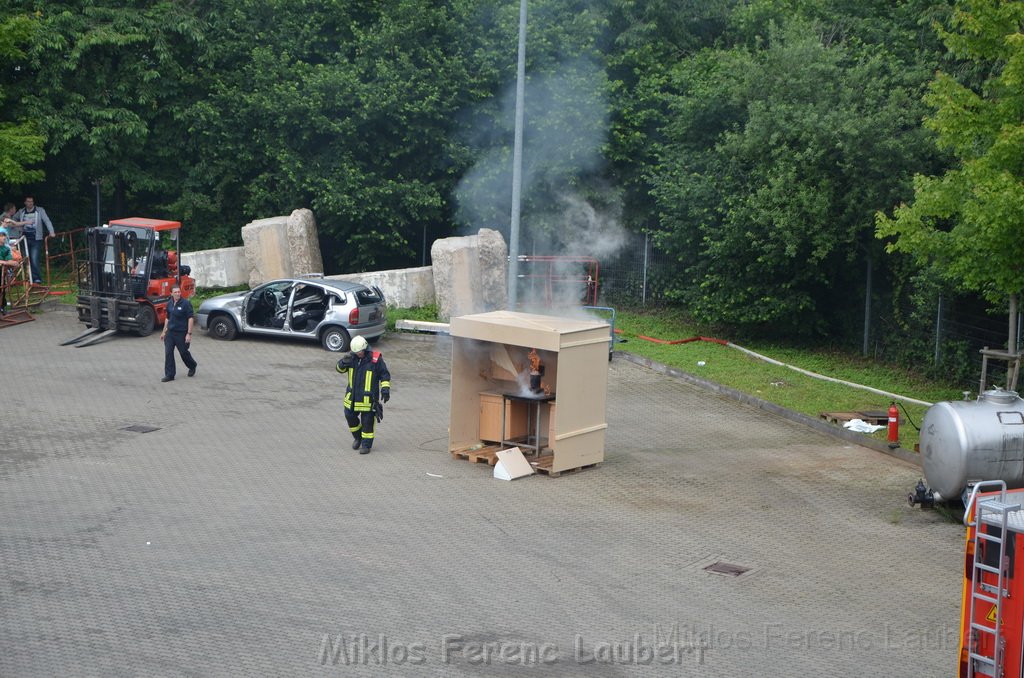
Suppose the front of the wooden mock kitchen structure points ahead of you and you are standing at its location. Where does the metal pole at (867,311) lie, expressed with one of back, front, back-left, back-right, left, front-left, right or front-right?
back

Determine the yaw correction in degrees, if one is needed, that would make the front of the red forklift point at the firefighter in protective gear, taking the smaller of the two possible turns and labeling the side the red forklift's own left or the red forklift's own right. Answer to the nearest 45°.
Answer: approximately 45° to the red forklift's own left

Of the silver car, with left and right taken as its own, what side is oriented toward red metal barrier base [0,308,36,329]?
front

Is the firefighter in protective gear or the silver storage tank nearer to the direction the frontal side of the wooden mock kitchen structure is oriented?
the firefighter in protective gear

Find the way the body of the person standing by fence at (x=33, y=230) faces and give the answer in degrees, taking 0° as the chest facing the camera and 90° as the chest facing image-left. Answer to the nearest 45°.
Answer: approximately 0°

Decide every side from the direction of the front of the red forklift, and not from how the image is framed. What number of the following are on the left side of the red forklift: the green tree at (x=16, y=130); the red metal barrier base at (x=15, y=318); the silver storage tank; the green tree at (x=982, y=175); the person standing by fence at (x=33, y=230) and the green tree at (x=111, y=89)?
2

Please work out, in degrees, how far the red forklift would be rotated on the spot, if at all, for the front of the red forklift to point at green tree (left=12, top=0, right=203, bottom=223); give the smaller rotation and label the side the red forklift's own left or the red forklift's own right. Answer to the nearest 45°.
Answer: approximately 135° to the red forklift's own right

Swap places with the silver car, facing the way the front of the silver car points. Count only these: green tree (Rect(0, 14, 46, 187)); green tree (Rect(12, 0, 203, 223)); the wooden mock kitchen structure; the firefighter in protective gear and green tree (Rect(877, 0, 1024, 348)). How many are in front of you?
2

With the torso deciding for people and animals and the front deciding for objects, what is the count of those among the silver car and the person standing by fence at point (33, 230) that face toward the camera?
1

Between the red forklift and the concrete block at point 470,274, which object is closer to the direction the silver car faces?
the red forklift
